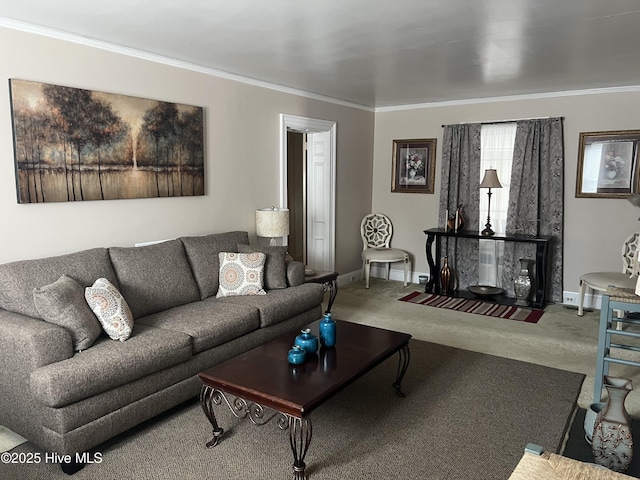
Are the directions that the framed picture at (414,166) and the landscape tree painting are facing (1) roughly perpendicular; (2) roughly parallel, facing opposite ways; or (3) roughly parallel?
roughly perpendicular

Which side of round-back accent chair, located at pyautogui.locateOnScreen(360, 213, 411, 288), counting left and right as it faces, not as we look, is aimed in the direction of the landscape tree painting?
right

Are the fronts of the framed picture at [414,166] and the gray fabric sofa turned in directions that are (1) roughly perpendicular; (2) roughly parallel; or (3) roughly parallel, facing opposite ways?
roughly perpendicular

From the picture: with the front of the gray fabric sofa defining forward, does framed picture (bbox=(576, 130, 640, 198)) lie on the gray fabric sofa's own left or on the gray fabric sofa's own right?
on the gray fabric sofa's own left

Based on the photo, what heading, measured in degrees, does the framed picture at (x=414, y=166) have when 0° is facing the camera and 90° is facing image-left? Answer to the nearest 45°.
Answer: approximately 0°

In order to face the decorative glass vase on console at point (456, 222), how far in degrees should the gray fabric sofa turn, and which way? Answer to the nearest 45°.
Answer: approximately 90° to its left

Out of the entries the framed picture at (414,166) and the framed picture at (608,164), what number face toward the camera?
2

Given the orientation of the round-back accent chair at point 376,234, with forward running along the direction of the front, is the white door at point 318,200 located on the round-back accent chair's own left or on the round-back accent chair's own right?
on the round-back accent chair's own right
